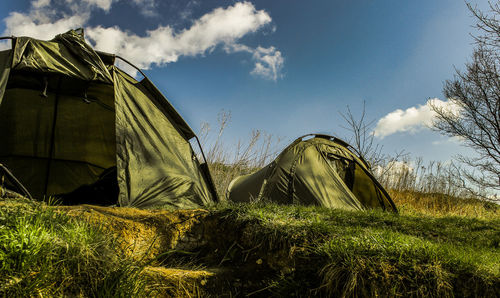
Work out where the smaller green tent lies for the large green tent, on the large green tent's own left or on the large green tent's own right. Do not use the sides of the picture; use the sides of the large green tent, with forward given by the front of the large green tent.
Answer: on the large green tent's own left

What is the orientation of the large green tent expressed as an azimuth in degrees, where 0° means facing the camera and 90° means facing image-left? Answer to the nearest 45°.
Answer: approximately 0°
